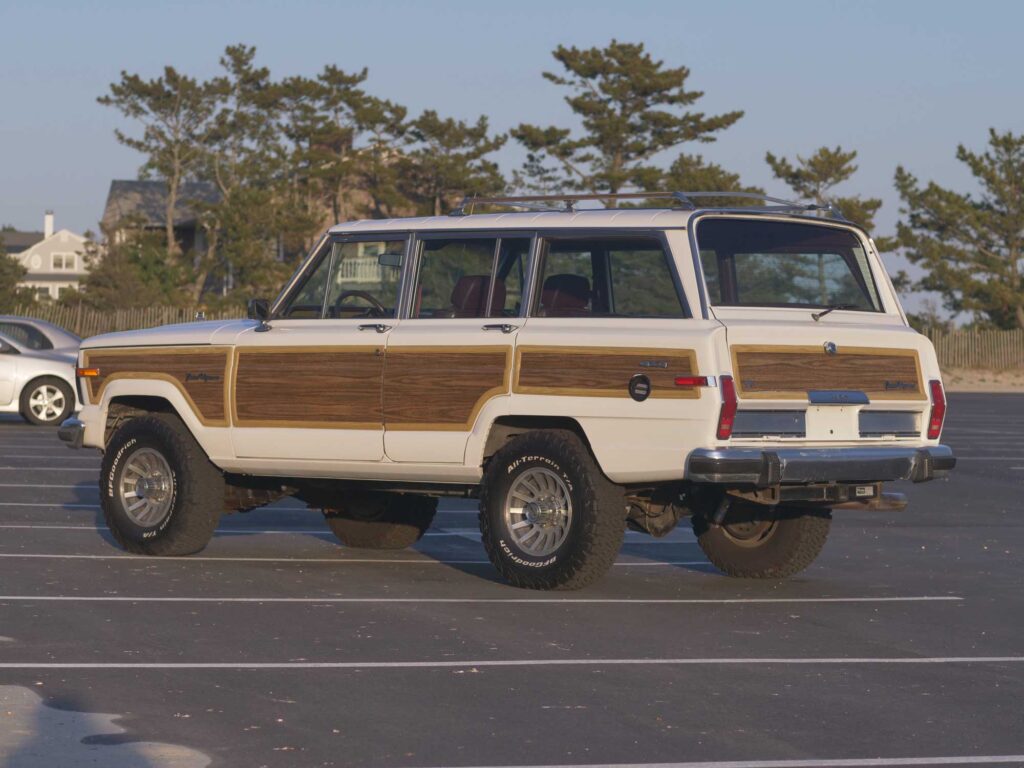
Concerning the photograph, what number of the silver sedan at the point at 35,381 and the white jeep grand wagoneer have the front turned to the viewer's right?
1

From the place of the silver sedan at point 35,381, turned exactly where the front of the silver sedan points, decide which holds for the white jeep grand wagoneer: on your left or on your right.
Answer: on your right

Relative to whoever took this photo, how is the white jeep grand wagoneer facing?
facing away from the viewer and to the left of the viewer

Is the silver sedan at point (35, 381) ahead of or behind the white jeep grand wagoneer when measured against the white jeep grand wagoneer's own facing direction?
ahead

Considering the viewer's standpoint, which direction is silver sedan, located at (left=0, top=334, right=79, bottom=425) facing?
facing to the right of the viewer
